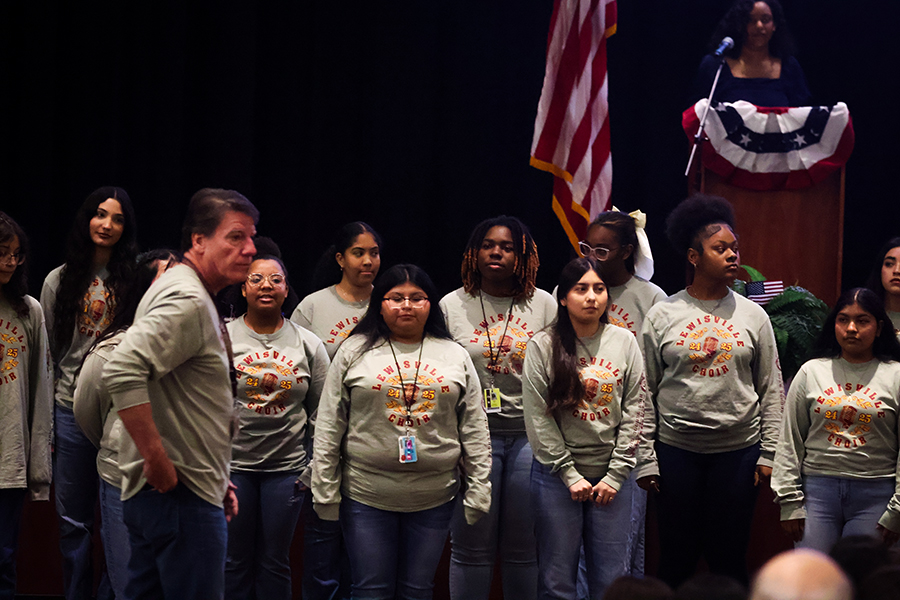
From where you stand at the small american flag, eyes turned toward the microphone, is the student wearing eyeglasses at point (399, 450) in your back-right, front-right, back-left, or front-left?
back-left

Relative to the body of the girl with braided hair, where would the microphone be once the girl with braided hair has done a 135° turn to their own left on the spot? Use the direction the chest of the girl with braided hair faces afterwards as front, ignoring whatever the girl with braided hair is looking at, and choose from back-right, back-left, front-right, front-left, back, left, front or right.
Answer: front

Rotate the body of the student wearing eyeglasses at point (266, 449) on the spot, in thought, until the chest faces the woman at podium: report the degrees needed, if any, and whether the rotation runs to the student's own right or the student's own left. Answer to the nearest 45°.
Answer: approximately 135° to the student's own left

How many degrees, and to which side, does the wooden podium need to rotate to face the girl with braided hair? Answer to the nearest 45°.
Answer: approximately 45° to its right

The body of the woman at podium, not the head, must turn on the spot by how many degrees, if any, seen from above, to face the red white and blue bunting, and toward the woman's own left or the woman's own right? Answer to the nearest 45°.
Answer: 0° — they already face it

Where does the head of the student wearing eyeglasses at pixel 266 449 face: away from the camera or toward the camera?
toward the camera

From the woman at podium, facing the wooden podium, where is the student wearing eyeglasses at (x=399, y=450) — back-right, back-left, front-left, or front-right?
front-right

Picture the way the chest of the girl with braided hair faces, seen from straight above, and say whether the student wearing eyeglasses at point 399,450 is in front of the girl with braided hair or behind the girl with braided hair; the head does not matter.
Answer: in front

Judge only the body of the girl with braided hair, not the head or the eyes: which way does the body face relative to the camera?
toward the camera

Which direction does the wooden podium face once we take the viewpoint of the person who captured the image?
facing the viewer

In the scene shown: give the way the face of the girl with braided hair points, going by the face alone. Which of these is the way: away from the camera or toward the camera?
toward the camera

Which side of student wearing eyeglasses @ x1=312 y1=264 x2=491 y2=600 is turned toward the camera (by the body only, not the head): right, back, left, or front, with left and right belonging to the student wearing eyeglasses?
front

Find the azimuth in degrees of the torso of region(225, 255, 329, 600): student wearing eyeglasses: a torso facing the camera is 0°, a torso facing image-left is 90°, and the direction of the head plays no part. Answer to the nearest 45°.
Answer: approximately 0°
